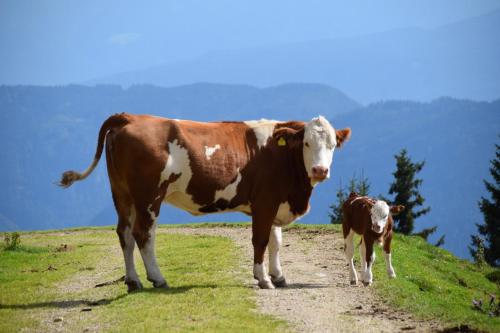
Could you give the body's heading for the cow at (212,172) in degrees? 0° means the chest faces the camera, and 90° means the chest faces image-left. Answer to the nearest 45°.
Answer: approximately 270°

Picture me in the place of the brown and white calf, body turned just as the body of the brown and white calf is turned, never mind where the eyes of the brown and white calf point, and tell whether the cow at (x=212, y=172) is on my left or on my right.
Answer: on my right

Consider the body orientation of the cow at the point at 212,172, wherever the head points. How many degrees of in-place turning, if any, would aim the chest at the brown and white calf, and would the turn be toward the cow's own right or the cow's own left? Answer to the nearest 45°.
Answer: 0° — it already faces it

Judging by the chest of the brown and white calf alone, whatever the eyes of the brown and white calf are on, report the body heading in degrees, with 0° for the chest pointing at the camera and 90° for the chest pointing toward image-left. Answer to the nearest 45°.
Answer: approximately 315°
